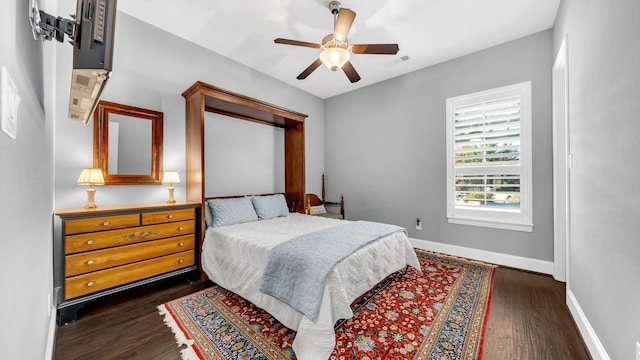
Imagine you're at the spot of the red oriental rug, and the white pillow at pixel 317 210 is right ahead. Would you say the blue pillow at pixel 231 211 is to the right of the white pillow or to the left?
left

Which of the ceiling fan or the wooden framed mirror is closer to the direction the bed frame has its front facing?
the ceiling fan

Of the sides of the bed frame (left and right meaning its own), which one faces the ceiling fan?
front

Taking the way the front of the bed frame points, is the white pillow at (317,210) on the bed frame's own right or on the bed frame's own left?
on the bed frame's own left

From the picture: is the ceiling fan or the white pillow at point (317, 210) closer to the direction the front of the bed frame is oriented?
the ceiling fan

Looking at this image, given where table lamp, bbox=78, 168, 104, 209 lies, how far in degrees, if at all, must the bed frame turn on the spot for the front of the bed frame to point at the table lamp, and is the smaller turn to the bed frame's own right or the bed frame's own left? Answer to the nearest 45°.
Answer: approximately 90° to the bed frame's own right

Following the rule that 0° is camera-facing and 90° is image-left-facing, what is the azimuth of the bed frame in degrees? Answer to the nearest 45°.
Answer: approximately 315°

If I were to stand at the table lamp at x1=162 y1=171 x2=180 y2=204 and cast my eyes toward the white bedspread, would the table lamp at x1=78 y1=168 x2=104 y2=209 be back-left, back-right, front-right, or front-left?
back-right
